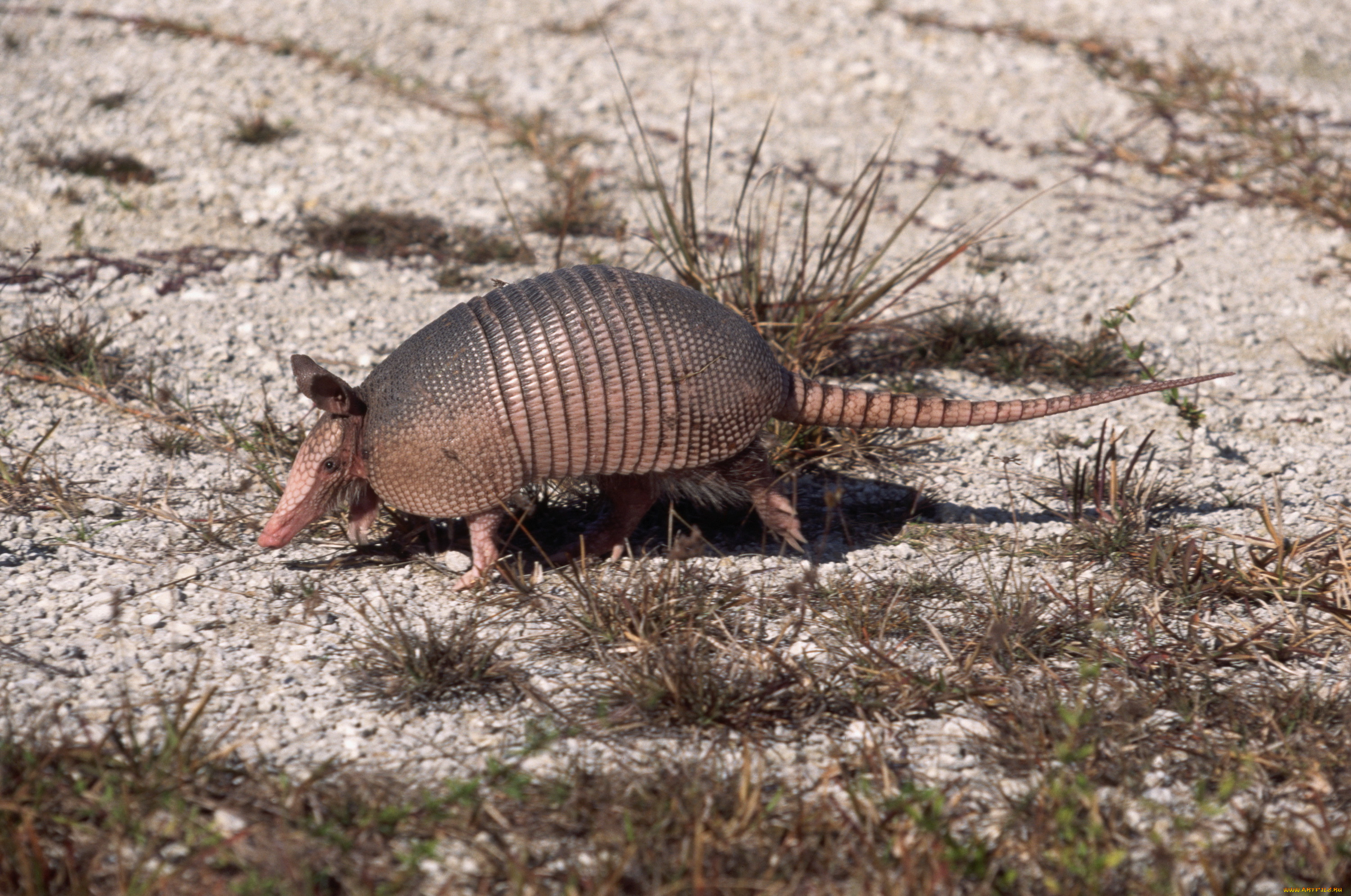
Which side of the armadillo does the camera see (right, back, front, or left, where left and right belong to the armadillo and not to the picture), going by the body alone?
left

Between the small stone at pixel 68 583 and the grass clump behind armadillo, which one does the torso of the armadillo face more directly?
the small stone

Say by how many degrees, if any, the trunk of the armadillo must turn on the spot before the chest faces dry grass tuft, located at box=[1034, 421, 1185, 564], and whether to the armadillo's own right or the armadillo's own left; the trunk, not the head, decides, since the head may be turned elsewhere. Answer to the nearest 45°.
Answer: approximately 180°

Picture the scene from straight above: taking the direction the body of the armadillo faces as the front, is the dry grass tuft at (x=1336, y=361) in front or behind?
behind

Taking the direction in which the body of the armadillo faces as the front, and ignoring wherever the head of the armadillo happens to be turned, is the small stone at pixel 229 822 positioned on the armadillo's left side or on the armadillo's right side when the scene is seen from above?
on the armadillo's left side
